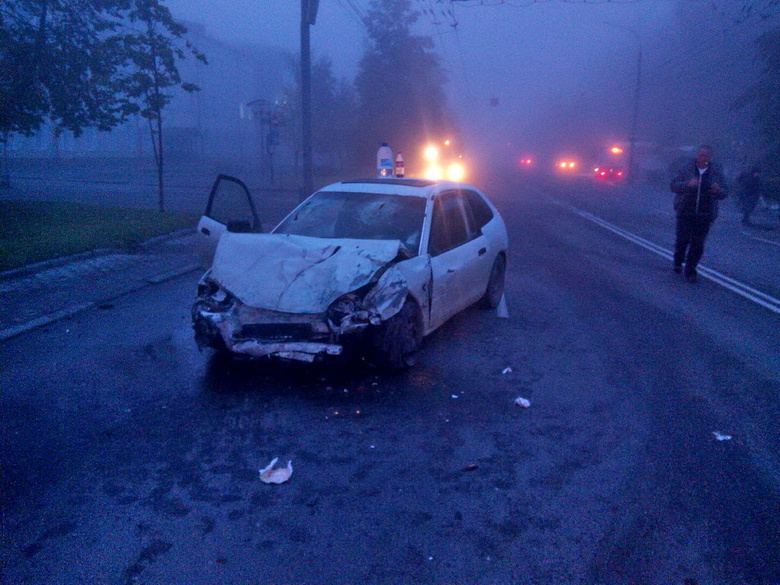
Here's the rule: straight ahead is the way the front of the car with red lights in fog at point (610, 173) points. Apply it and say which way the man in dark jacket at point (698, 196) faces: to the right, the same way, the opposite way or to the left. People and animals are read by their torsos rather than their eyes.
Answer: the opposite way

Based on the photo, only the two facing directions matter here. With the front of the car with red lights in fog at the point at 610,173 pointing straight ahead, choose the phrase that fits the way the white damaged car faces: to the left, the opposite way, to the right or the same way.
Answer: the opposite way

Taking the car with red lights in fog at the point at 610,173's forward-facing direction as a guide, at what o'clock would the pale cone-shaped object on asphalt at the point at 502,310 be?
The pale cone-shaped object on asphalt is roughly at 6 o'clock from the car with red lights in fog.

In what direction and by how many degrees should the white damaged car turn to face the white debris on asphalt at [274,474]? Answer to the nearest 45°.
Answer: approximately 45° to its left

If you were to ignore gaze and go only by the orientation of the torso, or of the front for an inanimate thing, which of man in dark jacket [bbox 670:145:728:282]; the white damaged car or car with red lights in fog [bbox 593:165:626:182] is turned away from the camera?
the car with red lights in fog

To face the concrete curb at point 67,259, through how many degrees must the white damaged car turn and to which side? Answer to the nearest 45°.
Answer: approximately 90° to its right

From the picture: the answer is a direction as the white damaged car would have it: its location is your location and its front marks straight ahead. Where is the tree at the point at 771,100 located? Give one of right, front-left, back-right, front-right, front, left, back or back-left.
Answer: back

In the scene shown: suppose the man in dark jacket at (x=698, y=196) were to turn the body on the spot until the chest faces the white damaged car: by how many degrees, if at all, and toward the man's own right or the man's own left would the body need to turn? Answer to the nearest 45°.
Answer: approximately 45° to the man's own right

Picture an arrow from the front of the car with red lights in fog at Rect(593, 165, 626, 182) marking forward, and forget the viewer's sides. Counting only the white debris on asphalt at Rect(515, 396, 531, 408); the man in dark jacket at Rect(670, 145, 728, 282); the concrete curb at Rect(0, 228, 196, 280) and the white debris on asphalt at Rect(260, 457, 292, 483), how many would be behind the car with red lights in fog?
4

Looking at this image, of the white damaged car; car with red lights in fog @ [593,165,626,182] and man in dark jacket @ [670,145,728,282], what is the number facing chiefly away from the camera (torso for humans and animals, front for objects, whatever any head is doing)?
1

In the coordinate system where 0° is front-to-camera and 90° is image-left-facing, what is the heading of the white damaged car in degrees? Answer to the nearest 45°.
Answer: approximately 45°

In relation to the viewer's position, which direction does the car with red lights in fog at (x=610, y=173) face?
facing away from the viewer

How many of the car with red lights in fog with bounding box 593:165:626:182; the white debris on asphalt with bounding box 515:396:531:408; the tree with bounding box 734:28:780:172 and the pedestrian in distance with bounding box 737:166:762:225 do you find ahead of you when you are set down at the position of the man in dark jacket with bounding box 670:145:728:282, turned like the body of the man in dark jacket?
1

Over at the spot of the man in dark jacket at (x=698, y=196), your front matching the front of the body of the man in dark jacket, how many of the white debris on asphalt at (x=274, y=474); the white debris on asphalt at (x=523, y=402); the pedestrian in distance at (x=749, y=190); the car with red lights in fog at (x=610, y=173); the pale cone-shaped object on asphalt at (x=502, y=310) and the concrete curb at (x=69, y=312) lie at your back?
2

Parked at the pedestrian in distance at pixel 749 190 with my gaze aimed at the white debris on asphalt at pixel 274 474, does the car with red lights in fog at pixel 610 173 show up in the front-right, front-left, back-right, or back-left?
back-right

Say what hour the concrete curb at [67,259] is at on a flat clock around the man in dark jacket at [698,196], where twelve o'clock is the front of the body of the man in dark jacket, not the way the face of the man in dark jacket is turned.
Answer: The concrete curb is roughly at 2 o'clock from the man in dark jacket.
